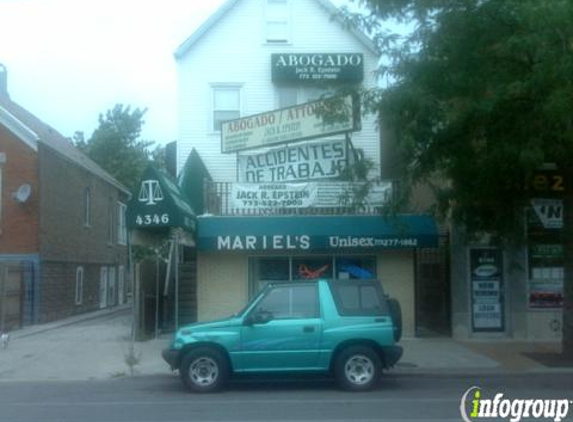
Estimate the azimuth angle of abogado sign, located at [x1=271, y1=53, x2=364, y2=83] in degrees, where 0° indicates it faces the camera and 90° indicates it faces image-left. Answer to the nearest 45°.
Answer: approximately 0°

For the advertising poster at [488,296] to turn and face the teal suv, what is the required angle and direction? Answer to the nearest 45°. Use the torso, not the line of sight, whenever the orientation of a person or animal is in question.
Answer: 0° — it already faces it

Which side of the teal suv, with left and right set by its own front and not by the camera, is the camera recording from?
left

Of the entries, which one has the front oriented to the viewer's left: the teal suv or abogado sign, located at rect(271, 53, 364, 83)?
the teal suv

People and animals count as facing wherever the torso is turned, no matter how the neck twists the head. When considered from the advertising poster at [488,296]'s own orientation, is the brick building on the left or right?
on its right

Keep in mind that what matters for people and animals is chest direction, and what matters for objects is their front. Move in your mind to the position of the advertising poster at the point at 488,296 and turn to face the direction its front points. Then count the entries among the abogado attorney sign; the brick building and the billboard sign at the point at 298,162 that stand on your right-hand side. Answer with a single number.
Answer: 3

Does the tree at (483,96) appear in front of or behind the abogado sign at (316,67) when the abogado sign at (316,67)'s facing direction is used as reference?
in front

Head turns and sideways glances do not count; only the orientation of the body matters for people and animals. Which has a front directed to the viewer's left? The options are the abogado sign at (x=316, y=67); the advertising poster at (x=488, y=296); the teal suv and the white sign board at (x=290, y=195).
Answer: the teal suv
